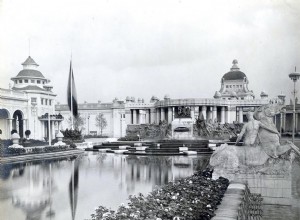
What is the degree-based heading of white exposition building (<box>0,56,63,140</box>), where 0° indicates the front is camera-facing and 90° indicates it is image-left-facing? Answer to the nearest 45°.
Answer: approximately 315°

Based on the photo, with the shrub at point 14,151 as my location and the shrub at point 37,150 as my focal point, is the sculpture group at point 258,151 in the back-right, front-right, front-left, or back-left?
back-right

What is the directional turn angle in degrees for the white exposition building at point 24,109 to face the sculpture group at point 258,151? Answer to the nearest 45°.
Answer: approximately 45° to its right
